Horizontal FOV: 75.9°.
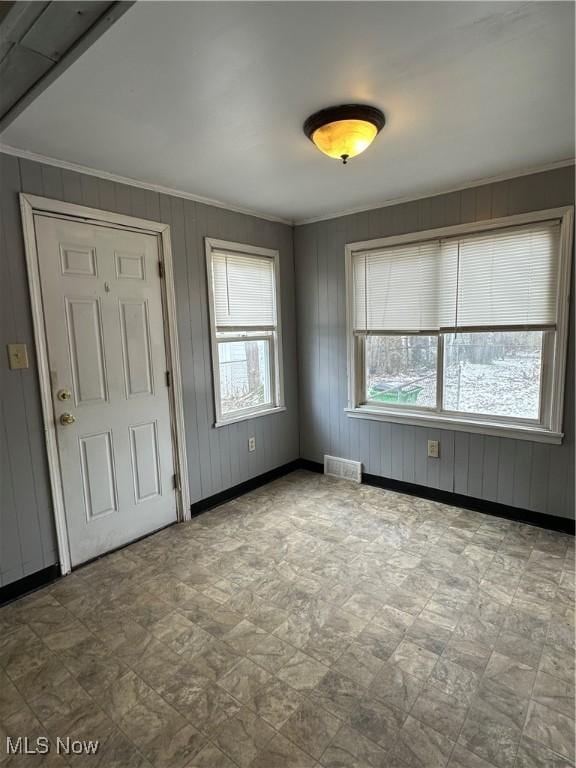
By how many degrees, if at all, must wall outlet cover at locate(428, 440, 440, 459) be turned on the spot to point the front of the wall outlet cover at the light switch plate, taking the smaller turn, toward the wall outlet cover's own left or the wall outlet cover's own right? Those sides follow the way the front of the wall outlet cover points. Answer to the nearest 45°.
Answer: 0° — it already faces it

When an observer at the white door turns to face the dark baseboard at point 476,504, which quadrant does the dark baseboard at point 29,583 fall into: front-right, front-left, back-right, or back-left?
back-right

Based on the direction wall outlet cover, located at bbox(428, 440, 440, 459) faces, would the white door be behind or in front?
in front

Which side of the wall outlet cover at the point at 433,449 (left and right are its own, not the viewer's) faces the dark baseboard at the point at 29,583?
front

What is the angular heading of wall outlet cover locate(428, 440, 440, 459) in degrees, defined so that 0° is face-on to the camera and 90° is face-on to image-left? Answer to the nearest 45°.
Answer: approximately 45°

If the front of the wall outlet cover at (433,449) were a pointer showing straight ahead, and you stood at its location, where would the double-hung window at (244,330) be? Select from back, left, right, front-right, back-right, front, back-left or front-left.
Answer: front-right

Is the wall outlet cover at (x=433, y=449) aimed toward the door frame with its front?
yes
